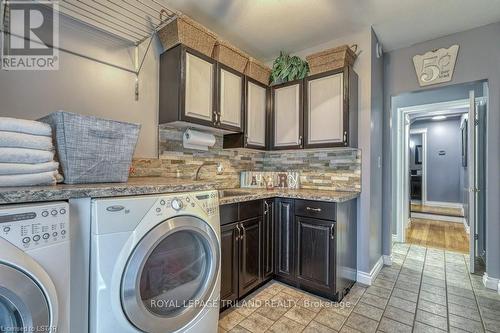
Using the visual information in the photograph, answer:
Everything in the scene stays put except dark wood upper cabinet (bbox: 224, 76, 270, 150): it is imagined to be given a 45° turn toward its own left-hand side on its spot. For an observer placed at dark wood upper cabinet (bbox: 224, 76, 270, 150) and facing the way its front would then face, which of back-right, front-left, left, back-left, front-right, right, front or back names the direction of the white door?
front

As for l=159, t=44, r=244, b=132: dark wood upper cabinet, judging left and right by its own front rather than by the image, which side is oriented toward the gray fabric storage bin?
right

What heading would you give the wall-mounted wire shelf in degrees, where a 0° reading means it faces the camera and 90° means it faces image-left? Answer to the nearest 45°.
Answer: approximately 315°

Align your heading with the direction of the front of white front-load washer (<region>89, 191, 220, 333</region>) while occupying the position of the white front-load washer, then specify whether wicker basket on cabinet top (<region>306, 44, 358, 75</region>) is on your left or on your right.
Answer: on your left

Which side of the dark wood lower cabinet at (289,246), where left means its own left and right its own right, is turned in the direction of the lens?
front

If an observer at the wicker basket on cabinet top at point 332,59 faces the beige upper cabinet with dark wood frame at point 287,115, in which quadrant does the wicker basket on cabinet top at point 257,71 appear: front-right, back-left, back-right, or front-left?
front-left

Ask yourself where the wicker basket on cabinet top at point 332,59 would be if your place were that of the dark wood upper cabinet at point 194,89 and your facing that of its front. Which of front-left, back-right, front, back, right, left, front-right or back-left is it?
front-left
